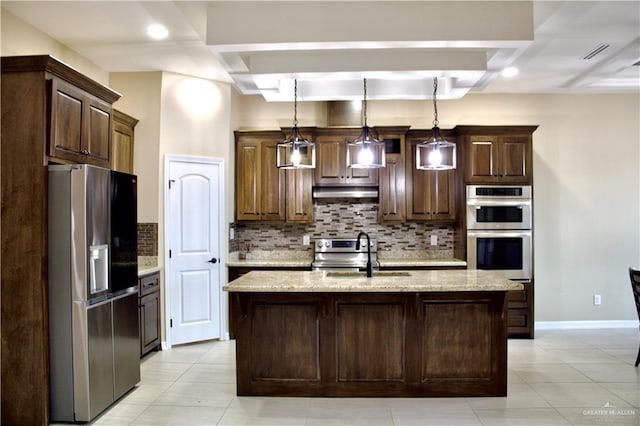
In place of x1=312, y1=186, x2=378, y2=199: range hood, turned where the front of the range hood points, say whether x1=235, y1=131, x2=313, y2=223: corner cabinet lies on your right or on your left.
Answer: on your right

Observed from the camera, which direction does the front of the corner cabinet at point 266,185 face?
facing the viewer

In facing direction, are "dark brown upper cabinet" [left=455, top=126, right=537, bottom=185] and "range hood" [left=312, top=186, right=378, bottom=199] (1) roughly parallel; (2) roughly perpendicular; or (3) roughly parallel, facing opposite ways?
roughly parallel

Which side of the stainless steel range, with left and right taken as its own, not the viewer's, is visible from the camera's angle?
front

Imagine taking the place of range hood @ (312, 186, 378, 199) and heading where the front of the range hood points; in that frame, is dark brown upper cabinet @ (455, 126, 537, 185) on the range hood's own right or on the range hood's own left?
on the range hood's own left

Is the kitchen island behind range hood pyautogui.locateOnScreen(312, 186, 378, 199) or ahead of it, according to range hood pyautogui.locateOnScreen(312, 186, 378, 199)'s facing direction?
ahead

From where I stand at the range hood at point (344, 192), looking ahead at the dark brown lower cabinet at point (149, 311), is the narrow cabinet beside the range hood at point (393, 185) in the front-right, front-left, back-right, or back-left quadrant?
back-left

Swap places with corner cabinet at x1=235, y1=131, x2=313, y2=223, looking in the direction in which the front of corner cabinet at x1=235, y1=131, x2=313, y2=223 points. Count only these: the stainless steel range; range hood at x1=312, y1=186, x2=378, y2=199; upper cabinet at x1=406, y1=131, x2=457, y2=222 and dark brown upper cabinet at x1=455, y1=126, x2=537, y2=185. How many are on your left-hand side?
4

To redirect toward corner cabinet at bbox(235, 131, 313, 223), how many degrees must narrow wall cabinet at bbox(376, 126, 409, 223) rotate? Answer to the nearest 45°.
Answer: approximately 90° to its right

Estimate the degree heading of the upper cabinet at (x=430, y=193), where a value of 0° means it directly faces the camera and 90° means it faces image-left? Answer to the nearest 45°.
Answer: approximately 0°

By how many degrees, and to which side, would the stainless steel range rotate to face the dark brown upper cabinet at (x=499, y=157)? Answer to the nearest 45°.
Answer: approximately 90° to its left

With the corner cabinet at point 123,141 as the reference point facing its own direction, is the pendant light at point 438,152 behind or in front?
in front

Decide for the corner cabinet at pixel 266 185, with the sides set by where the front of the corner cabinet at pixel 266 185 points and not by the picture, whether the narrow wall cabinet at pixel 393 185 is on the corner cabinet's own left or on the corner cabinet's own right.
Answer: on the corner cabinet's own left

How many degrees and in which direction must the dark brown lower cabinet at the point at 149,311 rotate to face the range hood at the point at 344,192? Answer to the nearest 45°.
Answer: approximately 45° to its left

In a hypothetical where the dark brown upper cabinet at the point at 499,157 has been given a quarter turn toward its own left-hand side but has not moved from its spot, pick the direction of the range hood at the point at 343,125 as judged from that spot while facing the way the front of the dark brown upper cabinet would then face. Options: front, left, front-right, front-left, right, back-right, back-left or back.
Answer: back
